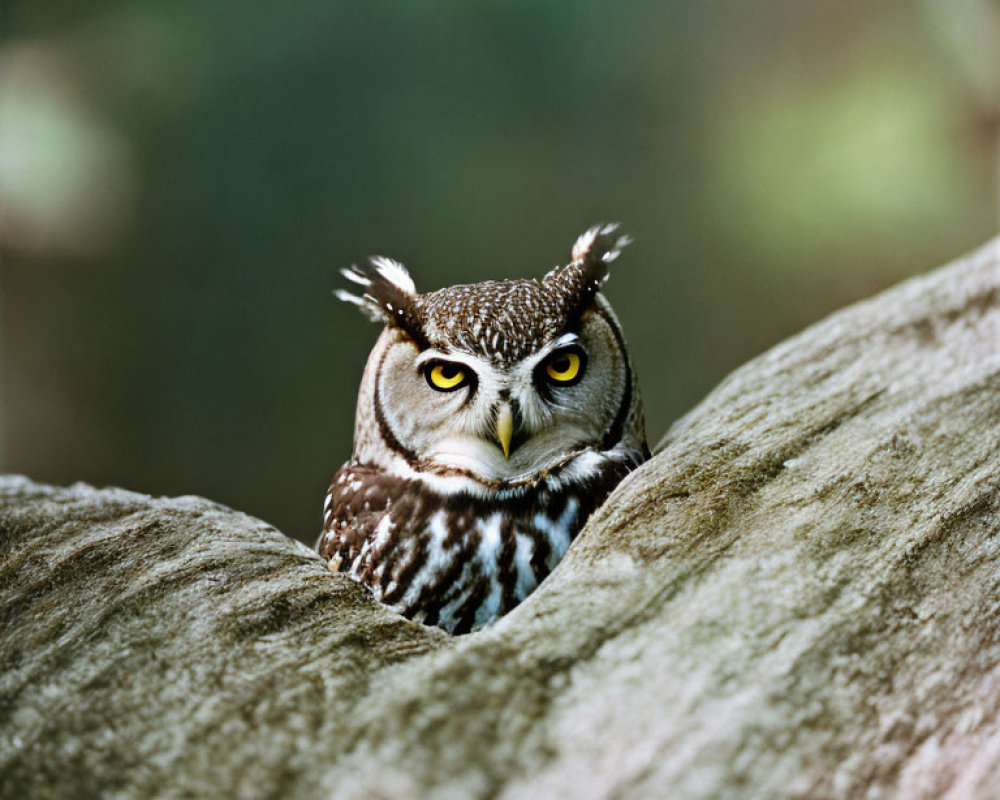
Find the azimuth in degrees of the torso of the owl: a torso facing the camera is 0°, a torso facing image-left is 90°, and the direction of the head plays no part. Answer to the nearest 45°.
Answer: approximately 0°
